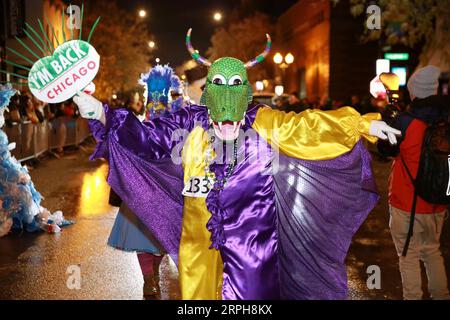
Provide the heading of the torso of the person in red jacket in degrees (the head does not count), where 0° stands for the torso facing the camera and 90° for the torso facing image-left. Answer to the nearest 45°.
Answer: approximately 135°

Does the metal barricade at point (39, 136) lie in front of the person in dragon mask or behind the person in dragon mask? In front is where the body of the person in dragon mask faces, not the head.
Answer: behind

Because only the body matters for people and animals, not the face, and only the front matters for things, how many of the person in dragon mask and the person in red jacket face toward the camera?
1

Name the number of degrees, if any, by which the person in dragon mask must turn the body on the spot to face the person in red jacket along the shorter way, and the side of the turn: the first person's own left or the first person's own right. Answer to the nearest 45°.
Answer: approximately 135° to the first person's own left
